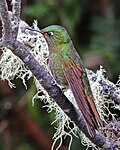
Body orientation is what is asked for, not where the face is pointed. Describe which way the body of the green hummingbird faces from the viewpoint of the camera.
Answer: to the viewer's left
